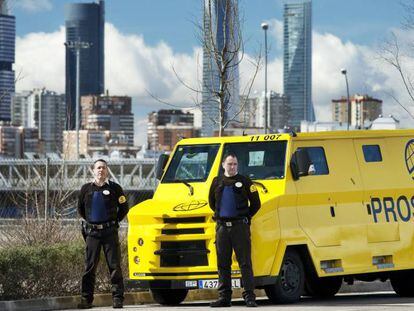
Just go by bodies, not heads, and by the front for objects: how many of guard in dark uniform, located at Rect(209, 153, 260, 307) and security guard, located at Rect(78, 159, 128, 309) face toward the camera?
2

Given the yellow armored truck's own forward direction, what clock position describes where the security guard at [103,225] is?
The security guard is roughly at 1 o'clock from the yellow armored truck.

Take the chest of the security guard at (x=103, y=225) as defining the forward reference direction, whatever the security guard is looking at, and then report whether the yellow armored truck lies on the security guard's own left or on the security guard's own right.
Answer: on the security guard's own left

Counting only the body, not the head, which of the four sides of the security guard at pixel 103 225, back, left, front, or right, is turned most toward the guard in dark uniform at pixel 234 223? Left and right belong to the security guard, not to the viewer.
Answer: left

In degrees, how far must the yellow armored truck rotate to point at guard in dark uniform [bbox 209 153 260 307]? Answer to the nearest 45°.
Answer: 0° — it already faces them

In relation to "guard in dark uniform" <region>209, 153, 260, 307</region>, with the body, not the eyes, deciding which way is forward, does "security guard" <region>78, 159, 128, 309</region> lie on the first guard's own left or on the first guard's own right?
on the first guard's own right
